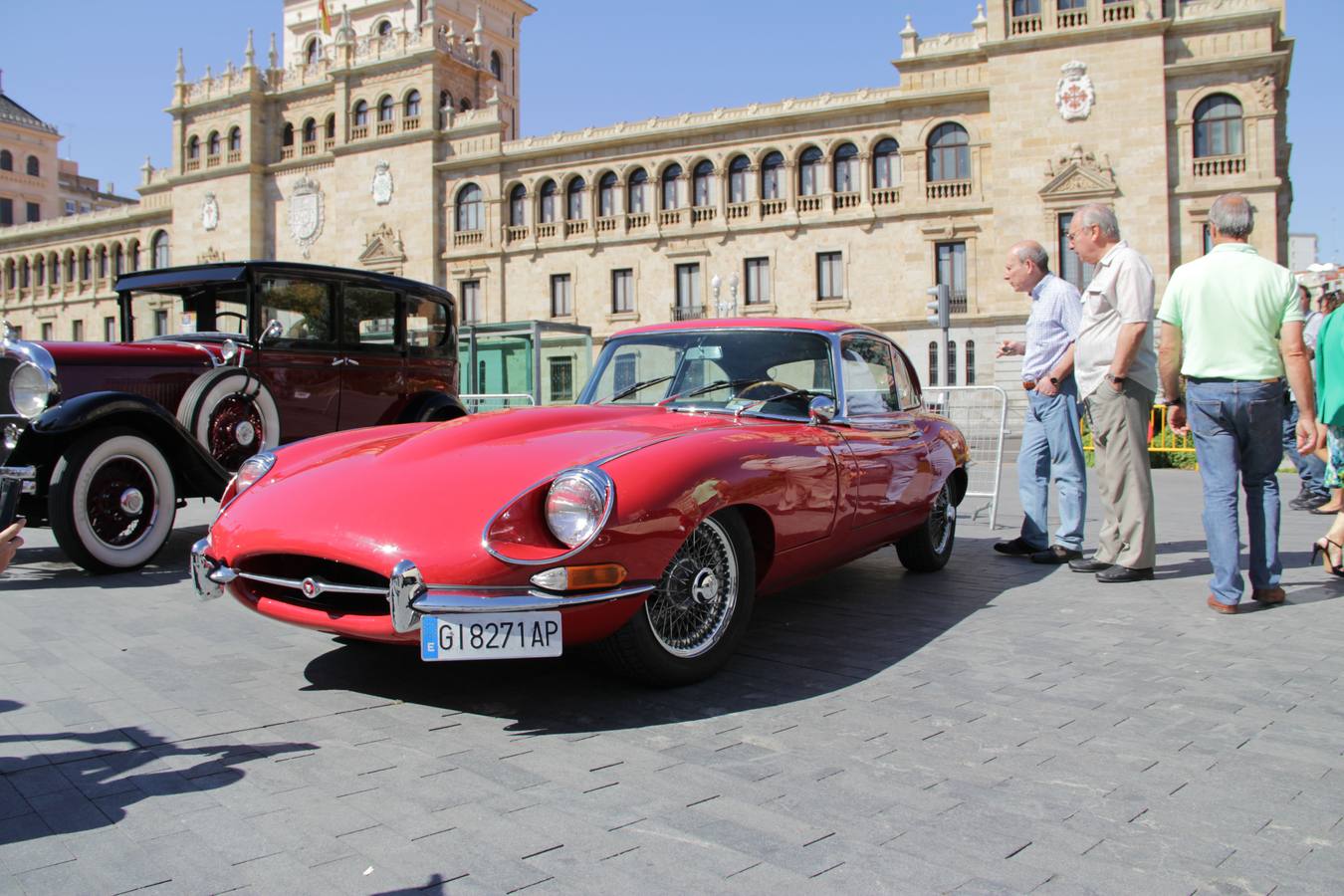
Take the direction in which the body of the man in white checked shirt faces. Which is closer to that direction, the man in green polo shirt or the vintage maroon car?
the vintage maroon car

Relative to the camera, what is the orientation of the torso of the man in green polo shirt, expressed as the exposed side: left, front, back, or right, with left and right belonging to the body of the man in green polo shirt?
back

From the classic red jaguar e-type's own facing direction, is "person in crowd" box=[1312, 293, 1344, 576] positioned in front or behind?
behind

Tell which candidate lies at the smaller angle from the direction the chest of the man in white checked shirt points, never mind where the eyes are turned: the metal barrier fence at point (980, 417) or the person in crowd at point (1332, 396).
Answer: the metal barrier fence

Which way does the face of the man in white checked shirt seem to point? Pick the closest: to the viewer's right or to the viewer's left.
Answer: to the viewer's left

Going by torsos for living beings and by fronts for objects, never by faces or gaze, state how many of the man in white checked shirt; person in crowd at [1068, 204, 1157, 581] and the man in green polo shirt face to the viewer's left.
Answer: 2

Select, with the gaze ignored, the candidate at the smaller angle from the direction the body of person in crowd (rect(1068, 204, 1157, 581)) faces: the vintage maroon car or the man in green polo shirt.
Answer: the vintage maroon car

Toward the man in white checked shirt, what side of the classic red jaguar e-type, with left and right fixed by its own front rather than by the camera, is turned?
back
